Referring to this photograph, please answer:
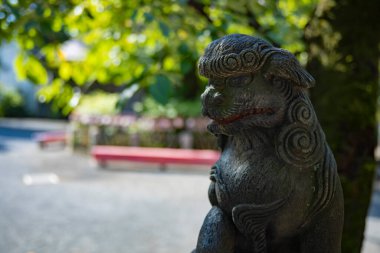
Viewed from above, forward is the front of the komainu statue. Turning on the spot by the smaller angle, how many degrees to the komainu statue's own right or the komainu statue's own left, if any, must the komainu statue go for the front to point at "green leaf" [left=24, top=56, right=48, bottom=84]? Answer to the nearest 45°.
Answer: approximately 90° to the komainu statue's own right

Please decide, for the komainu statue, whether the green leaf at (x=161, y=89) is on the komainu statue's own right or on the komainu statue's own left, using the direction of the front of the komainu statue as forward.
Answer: on the komainu statue's own right

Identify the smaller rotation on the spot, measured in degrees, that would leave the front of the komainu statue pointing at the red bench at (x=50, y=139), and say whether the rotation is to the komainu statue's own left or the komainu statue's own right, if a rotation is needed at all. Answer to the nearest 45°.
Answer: approximately 90° to the komainu statue's own right

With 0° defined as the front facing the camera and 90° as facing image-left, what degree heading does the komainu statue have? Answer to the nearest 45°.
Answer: approximately 45°

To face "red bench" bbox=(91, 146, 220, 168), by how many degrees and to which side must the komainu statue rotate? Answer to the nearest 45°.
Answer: approximately 135° to its right

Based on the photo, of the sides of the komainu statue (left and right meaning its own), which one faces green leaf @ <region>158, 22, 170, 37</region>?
right
